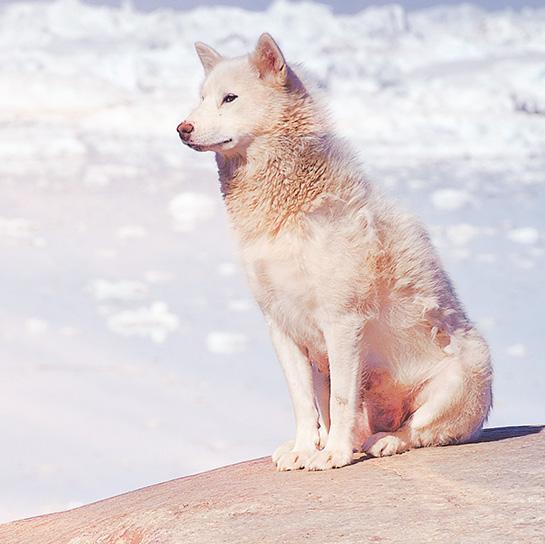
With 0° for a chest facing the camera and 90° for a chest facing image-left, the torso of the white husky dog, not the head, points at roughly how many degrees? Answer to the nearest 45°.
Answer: approximately 45°
